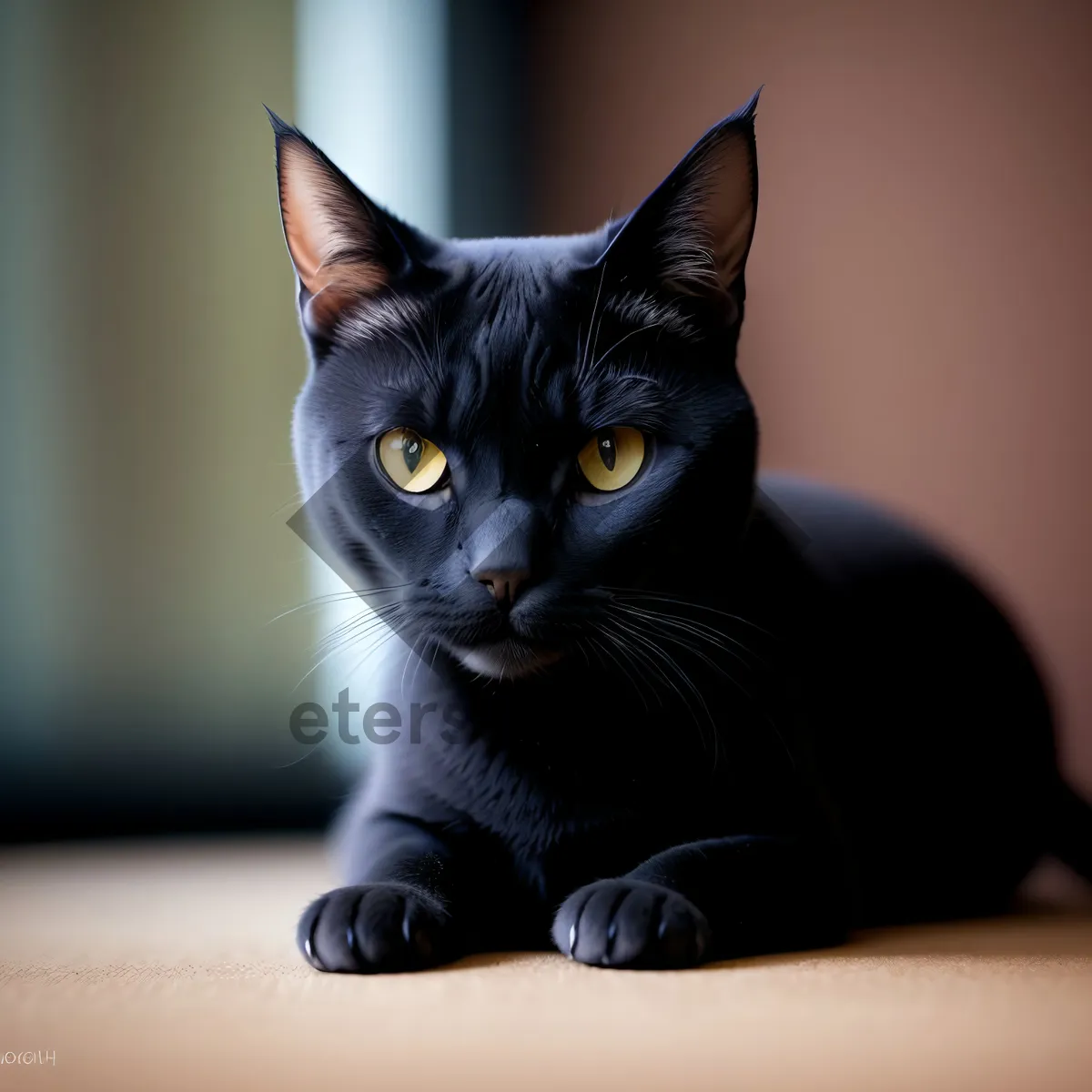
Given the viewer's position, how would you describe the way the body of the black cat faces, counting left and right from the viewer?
facing the viewer and to the left of the viewer
